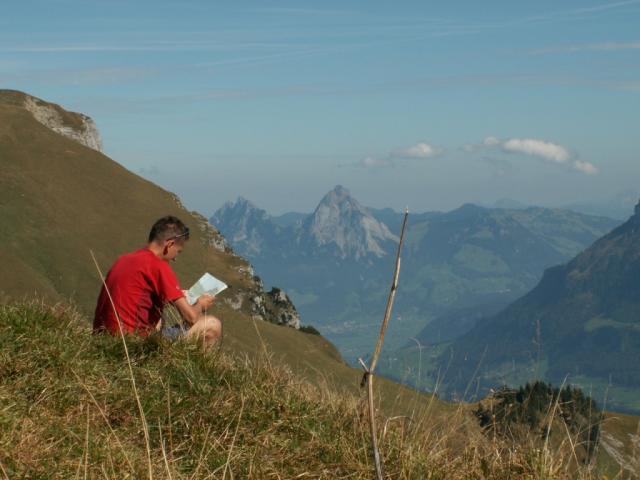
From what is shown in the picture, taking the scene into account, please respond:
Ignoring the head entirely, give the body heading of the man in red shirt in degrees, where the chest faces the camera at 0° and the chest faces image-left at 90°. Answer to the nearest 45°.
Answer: approximately 225°
